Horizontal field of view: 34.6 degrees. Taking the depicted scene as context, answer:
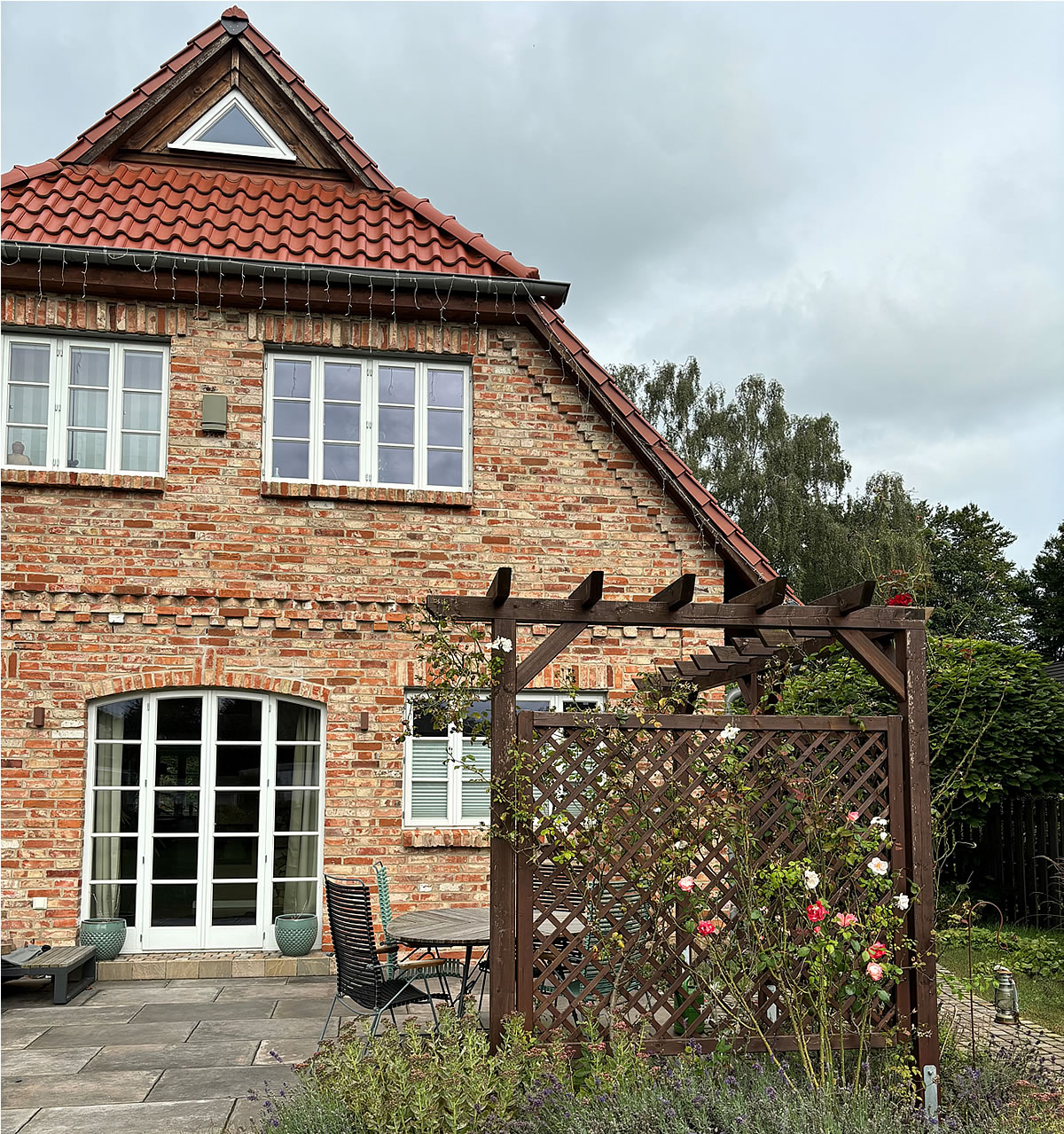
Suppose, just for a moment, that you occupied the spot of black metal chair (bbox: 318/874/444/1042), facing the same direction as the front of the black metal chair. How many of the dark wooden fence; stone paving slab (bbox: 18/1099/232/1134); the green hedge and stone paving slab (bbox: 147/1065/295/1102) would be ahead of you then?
2

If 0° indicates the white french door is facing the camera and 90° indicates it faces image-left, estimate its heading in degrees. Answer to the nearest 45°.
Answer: approximately 0°

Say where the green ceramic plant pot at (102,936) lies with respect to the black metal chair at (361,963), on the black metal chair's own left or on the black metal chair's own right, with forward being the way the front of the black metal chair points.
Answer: on the black metal chair's own left

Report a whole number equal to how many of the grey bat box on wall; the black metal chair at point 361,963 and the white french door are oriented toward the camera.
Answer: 2

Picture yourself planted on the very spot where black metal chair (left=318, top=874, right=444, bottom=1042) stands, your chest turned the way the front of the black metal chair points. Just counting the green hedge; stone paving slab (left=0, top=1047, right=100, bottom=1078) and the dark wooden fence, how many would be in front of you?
2
